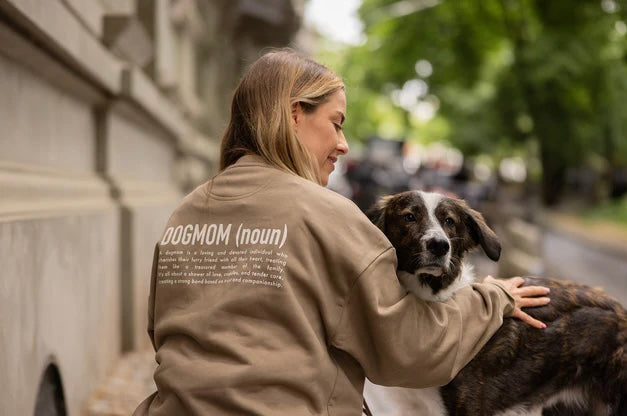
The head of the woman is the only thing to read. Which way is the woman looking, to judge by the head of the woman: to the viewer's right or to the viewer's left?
to the viewer's right

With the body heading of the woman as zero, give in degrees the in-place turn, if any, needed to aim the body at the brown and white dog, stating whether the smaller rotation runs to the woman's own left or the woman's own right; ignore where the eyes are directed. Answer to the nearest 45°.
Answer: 0° — they already face it

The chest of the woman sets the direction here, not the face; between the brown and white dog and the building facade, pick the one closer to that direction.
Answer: the brown and white dog

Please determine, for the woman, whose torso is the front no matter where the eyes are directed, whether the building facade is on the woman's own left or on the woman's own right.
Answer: on the woman's own left

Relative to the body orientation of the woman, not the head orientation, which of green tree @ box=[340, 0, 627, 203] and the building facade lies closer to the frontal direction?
the green tree

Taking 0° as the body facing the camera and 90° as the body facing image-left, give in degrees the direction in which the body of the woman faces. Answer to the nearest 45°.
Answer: approximately 225°
